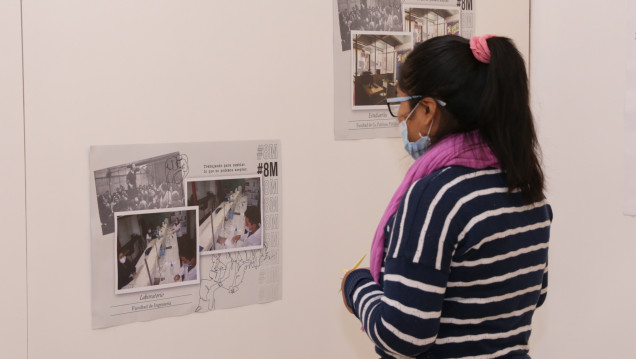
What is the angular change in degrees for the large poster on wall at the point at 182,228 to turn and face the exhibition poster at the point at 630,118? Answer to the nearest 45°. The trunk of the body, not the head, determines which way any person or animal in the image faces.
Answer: approximately 45° to its left

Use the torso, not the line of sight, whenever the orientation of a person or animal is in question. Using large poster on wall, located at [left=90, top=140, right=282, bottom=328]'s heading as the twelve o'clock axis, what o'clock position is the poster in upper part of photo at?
The poster in upper part of photo is roughly at 10 o'clock from the large poster on wall.

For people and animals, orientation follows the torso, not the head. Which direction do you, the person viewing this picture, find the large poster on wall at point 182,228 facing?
facing the viewer and to the right of the viewer
